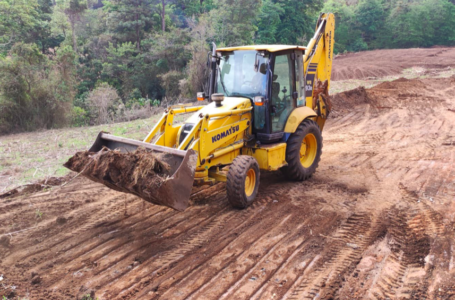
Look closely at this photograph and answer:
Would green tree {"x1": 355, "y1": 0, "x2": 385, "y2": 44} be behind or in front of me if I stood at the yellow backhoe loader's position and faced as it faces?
behind

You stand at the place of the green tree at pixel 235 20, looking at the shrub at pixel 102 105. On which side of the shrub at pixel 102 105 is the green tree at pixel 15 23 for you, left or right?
right

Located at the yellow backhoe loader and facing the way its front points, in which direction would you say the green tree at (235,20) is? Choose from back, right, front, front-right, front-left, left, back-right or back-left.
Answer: back-right

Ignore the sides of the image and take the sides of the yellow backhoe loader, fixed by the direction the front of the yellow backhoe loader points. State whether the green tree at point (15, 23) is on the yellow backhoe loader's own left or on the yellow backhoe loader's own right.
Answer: on the yellow backhoe loader's own right

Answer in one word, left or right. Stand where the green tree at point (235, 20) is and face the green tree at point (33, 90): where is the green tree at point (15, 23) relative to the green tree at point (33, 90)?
right

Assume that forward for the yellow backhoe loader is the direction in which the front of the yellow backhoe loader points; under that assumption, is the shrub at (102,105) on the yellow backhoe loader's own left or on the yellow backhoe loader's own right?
on the yellow backhoe loader's own right

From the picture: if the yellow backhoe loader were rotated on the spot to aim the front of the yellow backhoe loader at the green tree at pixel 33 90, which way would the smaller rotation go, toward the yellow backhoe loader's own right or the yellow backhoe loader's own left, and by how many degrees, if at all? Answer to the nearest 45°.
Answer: approximately 90° to the yellow backhoe loader's own right

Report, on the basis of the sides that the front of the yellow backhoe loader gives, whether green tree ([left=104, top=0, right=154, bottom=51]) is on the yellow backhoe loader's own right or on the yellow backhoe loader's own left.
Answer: on the yellow backhoe loader's own right

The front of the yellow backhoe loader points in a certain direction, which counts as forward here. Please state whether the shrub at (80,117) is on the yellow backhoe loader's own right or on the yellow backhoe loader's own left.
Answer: on the yellow backhoe loader's own right

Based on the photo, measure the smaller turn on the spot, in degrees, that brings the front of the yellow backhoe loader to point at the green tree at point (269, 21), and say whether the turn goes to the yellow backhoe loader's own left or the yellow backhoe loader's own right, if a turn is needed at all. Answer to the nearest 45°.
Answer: approximately 135° to the yellow backhoe loader's own right

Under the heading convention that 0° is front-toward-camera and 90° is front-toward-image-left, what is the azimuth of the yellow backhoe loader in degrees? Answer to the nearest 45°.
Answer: approximately 45°

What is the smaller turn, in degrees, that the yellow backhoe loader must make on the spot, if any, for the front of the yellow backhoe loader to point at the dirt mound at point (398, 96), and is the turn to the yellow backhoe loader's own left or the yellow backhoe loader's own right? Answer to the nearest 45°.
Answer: approximately 180°
